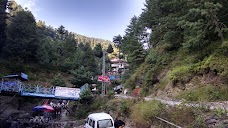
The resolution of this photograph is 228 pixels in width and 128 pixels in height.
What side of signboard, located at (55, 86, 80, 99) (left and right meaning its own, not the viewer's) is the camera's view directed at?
front

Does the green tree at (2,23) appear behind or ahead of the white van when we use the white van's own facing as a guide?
ahead

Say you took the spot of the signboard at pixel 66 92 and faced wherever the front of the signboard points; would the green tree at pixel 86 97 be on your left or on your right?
on your left

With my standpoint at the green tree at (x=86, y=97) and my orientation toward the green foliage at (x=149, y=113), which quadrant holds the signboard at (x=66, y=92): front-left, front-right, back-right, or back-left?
back-right

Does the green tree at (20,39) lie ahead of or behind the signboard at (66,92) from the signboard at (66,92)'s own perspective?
behind

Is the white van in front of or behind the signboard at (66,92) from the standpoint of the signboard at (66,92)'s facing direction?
in front

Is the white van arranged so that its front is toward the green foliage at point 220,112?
no

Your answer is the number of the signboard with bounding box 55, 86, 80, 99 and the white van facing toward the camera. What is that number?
1

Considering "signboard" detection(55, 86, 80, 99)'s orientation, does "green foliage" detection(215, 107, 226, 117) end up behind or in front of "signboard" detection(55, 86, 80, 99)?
in front
